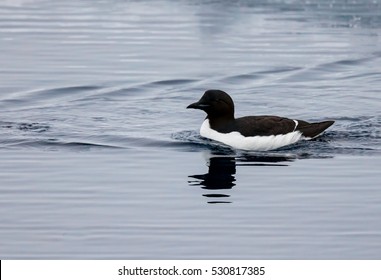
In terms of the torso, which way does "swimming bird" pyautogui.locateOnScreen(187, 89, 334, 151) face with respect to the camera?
to the viewer's left
